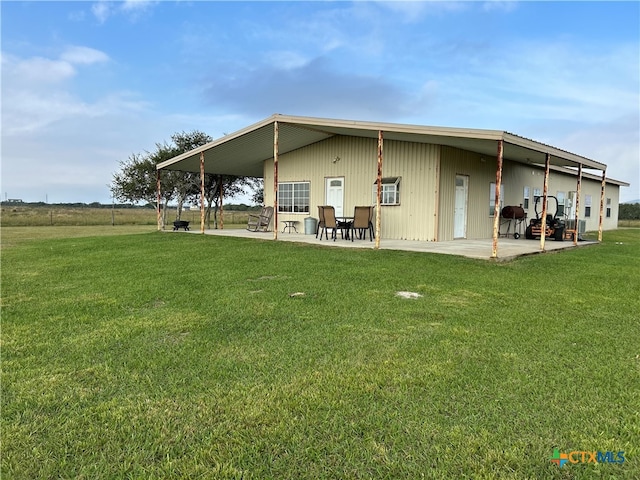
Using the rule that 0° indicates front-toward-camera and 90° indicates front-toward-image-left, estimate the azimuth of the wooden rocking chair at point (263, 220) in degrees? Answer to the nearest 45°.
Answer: approximately 45°

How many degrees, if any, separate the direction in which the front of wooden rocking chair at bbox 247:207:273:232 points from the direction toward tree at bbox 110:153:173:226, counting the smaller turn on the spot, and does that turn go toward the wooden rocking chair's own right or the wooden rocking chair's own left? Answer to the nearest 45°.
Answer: approximately 90° to the wooden rocking chair's own right

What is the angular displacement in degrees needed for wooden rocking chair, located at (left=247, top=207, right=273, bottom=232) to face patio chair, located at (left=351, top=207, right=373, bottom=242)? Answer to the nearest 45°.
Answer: approximately 90° to its left

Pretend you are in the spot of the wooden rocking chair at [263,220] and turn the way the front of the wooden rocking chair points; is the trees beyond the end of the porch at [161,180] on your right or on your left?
on your right
